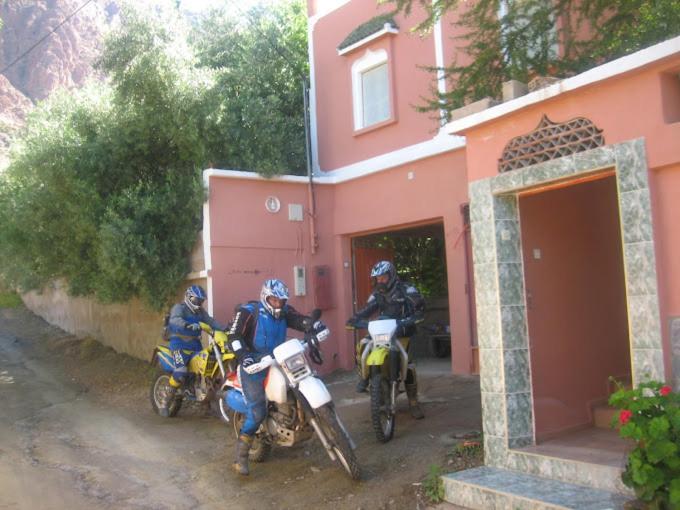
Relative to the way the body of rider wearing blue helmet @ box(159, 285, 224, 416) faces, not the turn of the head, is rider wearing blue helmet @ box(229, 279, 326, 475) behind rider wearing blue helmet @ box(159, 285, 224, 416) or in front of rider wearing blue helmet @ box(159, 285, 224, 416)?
in front

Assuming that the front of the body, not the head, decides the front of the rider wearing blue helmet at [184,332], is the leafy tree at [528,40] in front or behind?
in front

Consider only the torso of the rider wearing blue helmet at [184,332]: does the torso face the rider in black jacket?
yes

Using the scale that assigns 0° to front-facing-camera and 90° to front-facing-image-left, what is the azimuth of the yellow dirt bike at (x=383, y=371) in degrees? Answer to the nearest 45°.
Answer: approximately 0°

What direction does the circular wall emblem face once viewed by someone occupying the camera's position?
facing the viewer

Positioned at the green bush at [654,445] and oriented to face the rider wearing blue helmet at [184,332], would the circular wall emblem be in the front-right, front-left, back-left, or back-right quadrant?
front-right

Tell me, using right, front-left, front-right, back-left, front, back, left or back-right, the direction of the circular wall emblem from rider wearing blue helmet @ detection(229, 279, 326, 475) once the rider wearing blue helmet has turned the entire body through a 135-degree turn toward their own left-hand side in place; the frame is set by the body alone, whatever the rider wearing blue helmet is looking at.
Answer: front

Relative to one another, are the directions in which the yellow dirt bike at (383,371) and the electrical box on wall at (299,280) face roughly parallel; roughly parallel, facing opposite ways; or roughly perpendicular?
roughly parallel

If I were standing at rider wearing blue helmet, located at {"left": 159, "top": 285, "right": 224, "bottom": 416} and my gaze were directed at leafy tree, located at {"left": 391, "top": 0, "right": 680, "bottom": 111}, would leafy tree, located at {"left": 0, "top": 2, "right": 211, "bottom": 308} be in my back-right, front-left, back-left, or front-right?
back-left

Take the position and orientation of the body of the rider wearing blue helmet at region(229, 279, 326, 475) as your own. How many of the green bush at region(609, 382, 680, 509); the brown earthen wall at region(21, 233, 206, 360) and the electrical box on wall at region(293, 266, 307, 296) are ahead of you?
1

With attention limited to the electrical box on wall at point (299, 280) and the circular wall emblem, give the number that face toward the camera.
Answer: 2

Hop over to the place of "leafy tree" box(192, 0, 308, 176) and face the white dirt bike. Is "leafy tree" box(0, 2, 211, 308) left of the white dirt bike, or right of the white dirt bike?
right

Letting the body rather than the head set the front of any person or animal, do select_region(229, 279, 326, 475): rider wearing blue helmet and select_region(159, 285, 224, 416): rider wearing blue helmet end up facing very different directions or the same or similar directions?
same or similar directions

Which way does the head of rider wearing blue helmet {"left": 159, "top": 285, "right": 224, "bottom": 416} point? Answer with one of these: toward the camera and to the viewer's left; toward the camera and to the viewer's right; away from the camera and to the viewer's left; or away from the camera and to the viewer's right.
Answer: toward the camera and to the viewer's right

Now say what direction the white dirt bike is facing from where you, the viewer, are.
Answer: facing the viewer and to the right of the viewer

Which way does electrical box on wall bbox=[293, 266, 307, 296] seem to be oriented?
toward the camera
